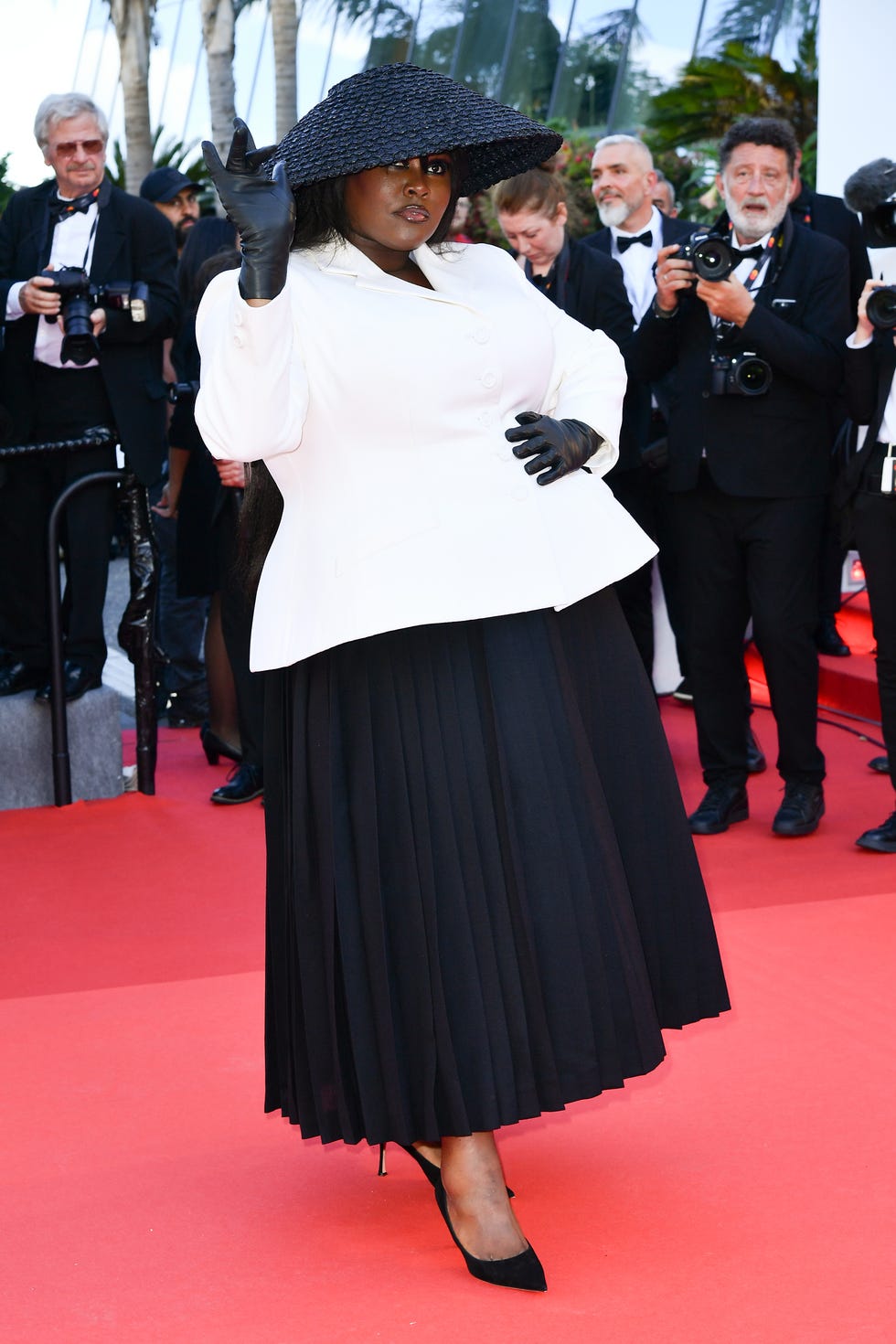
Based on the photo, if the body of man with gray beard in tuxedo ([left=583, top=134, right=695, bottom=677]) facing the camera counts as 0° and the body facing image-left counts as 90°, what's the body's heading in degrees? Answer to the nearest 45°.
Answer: approximately 0°

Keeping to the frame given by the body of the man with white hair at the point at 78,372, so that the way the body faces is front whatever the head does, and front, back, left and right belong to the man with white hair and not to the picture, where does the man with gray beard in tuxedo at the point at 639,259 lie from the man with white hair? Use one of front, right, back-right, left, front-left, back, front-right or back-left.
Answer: left

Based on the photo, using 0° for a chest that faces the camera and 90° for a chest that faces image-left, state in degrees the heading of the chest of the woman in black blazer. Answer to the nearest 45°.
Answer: approximately 45°

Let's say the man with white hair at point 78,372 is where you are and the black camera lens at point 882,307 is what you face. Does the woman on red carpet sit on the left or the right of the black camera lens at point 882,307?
right

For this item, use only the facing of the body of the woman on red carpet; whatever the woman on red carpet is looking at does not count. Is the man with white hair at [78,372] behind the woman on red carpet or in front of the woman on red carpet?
behind

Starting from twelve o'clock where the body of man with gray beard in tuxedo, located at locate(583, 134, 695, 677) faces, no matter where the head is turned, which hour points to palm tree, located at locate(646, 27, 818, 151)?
The palm tree is roughly at 6 o'clock from the man with gray beard in tuxedo.

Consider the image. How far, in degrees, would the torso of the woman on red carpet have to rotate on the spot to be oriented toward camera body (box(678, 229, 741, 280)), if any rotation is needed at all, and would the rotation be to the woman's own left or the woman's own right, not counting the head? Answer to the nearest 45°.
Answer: approximately 135° to the woman's own left

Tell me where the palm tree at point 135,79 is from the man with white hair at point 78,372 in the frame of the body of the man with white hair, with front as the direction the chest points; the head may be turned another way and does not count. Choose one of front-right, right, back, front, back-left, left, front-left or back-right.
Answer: back

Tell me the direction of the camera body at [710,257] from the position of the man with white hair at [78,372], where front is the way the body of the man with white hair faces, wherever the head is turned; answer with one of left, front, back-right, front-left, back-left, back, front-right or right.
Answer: front-left

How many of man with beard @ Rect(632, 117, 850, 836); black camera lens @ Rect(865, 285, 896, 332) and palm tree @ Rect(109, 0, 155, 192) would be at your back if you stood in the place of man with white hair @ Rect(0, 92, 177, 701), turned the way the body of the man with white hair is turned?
1

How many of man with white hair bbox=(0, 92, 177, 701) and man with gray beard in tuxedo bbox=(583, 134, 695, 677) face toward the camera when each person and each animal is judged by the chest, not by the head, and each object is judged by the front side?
2

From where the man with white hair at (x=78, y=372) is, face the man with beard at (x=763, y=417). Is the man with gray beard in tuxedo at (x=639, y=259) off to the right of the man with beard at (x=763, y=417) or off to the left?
left

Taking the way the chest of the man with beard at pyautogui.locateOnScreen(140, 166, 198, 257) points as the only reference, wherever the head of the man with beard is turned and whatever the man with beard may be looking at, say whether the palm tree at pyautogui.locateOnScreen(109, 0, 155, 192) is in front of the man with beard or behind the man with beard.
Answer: behind
